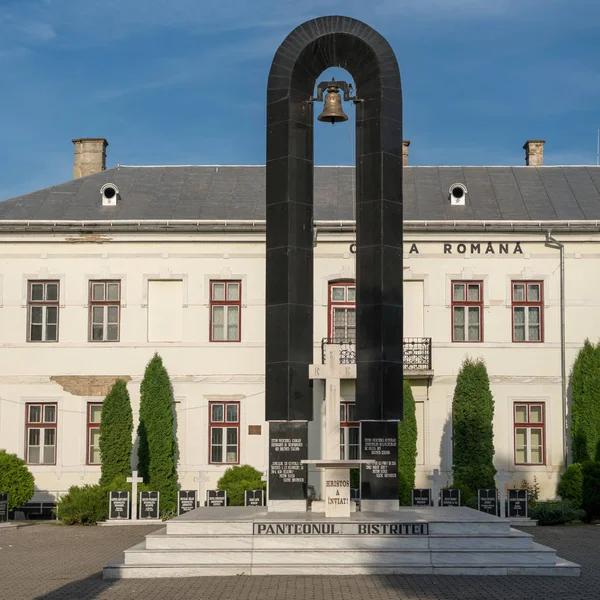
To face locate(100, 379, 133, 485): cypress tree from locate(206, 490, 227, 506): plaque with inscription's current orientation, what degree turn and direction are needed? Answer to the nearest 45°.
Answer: approximately 135° to its right

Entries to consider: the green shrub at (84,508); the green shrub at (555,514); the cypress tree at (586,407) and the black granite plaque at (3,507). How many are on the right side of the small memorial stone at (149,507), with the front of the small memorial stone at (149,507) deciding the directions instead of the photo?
2

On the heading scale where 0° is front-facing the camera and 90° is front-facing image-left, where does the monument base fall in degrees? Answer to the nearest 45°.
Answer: approximately 0°

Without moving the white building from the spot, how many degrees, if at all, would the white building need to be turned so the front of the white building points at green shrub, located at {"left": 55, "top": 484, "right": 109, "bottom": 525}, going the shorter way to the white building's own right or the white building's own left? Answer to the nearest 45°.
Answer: approximately 45° to the white building's own right
